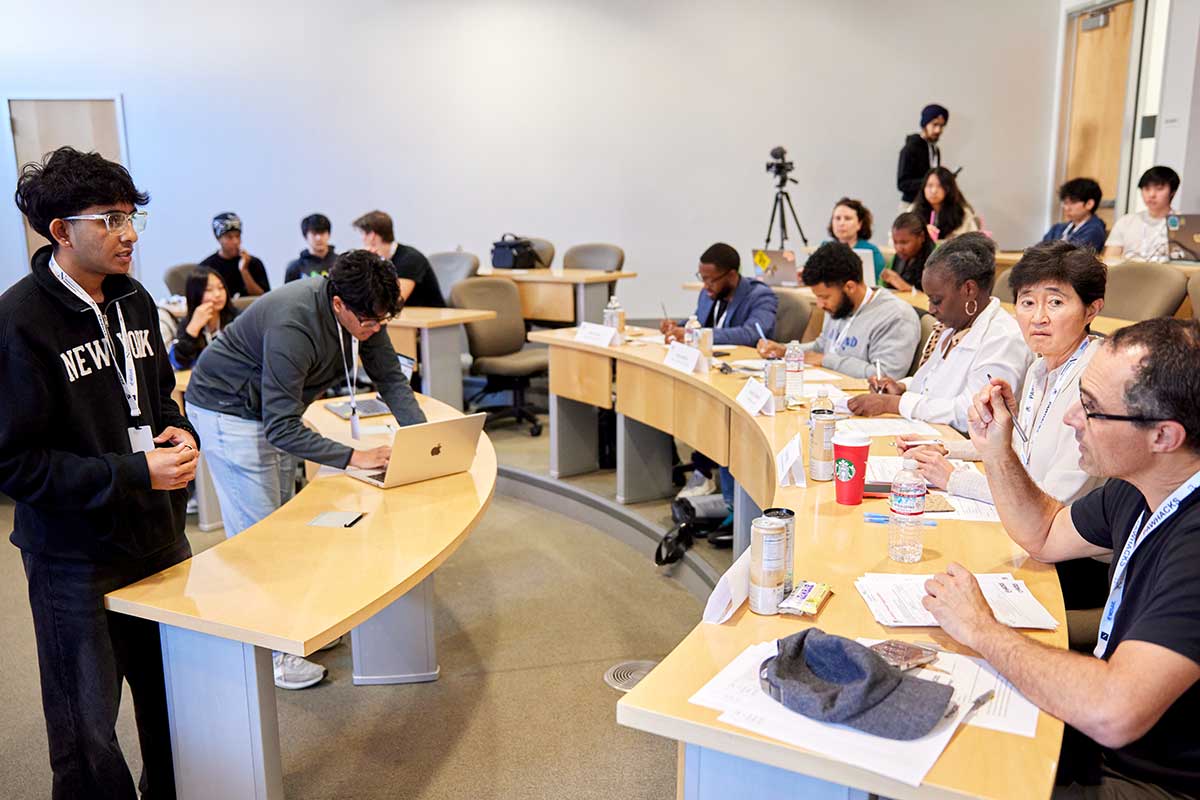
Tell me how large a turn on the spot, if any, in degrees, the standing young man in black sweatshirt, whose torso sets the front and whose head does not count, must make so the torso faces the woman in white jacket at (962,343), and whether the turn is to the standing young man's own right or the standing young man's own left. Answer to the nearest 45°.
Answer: approximately 45° to the standing young man's own left

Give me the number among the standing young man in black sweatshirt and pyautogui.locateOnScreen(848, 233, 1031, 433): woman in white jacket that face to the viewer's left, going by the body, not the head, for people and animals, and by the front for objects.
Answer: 1

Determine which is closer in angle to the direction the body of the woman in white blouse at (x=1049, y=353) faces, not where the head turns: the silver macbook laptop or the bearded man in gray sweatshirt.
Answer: the silver macbook laptop

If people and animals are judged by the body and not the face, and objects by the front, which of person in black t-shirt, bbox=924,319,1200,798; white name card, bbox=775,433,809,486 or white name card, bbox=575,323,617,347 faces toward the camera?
white name card, bbox=575,323,617,347

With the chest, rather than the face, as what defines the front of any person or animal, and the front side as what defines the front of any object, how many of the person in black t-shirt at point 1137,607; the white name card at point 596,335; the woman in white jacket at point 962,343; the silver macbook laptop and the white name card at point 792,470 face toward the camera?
1

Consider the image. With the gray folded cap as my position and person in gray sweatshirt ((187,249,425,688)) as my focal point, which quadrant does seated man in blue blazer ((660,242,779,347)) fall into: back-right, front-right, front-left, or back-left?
front-right

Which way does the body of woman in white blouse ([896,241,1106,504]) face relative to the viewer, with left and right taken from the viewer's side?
facing the viewer and to the left of the viewer

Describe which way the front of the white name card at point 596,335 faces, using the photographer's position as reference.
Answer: facing the viewer

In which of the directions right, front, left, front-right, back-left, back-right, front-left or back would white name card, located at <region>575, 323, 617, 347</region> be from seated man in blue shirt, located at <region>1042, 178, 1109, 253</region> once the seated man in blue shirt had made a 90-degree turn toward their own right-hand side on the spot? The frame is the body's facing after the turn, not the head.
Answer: left

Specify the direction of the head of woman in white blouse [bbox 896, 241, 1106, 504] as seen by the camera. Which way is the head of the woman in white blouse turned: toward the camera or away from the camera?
toward the camera

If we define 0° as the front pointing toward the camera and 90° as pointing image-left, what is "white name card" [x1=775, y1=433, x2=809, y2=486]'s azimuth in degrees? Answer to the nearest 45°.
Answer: approximately 90°

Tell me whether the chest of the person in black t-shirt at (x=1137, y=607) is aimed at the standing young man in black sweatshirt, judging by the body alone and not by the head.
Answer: yes

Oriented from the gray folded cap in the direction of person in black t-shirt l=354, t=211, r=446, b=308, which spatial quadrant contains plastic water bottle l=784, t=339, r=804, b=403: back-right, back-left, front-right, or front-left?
front-right

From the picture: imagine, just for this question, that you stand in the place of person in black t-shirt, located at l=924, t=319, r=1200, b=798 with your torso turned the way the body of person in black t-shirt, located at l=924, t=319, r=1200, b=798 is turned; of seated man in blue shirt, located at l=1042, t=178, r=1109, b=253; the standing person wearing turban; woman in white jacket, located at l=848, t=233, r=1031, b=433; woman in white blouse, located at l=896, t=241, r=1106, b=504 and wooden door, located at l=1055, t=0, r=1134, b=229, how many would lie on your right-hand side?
5

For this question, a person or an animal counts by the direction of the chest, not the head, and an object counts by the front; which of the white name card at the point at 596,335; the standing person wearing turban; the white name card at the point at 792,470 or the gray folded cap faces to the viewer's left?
the white name card at the point at 792,470

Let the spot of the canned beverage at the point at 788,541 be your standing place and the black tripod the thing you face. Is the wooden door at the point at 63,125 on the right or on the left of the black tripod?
left

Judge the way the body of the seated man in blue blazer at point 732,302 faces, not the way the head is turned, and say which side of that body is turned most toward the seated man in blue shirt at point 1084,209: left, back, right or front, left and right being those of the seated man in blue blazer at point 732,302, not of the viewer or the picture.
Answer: back
